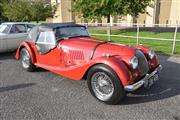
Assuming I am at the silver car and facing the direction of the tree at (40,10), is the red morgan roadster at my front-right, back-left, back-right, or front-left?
back-right

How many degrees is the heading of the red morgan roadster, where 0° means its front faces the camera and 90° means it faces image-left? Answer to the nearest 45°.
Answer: approximately 315°

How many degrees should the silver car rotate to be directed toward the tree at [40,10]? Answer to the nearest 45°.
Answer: approximately 135° to its right

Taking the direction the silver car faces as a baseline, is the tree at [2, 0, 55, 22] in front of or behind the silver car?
behind

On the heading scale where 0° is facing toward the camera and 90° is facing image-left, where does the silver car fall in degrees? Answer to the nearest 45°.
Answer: approximately 45°

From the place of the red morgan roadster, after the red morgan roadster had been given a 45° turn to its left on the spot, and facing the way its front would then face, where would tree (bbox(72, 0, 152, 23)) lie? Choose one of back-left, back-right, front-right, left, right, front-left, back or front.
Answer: left

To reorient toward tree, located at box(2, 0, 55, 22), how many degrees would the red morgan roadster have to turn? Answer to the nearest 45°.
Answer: approximately 135° to its left
